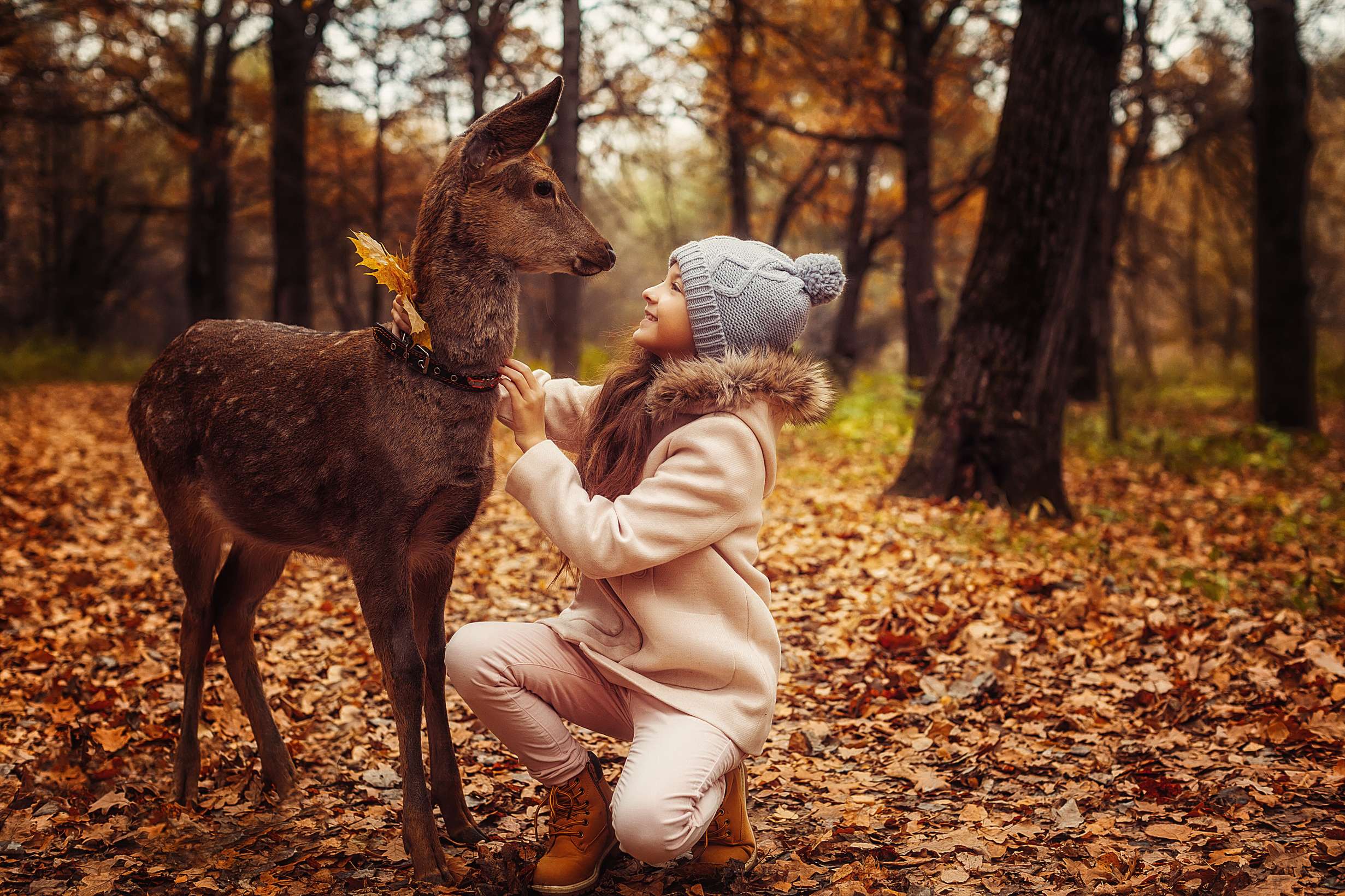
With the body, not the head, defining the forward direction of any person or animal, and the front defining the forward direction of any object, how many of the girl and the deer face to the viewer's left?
1

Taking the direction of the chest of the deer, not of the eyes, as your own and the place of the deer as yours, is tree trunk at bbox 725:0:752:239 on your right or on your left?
on your left

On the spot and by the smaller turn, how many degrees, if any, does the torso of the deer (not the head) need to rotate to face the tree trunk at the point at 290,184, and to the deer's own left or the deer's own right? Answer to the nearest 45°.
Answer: approximately 135° to the deer's own left

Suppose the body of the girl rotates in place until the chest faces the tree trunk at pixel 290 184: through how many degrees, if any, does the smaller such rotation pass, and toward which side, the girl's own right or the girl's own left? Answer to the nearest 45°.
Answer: approximately 90° to the girl's own right

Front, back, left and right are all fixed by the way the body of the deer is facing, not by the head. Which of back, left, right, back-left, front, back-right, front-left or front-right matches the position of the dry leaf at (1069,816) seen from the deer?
front-left

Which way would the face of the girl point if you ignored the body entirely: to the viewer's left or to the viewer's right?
to the viewer's left

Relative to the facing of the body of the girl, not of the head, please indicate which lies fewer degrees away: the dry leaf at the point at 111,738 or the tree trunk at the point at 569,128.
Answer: the dry leaf

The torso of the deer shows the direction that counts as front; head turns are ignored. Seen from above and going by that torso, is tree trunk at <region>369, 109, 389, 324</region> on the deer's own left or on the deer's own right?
on the deer's own left

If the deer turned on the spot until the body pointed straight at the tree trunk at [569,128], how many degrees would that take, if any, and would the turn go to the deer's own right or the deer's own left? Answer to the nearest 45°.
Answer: approximately 135° to the deer's own left

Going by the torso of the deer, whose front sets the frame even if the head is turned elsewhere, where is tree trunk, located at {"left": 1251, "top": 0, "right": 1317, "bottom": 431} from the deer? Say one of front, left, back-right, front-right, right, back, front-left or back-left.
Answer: left

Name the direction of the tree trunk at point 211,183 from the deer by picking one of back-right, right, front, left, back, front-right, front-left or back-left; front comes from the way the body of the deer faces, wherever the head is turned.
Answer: back-left

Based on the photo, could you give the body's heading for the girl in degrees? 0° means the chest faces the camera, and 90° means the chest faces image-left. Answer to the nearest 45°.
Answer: approximately 90°

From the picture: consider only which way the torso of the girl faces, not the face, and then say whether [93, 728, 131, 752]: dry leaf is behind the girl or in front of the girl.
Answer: in front
